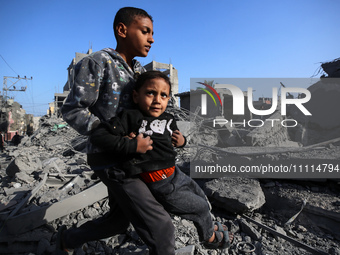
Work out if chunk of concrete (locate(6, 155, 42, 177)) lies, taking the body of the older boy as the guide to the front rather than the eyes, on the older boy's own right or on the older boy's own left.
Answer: on the older boy's own left

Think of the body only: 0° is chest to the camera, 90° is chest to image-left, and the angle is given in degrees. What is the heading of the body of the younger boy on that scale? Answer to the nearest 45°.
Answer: approximately 315°

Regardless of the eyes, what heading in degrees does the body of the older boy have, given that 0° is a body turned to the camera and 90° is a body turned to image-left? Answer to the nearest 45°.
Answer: approximately 270°

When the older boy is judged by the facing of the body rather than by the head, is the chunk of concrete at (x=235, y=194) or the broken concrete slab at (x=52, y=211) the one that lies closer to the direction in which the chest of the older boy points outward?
the chunk of concrete

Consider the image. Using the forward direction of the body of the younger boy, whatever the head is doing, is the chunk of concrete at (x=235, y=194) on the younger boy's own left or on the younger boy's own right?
on the younger boy's own left

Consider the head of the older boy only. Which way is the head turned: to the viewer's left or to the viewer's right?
to the viewer's right
